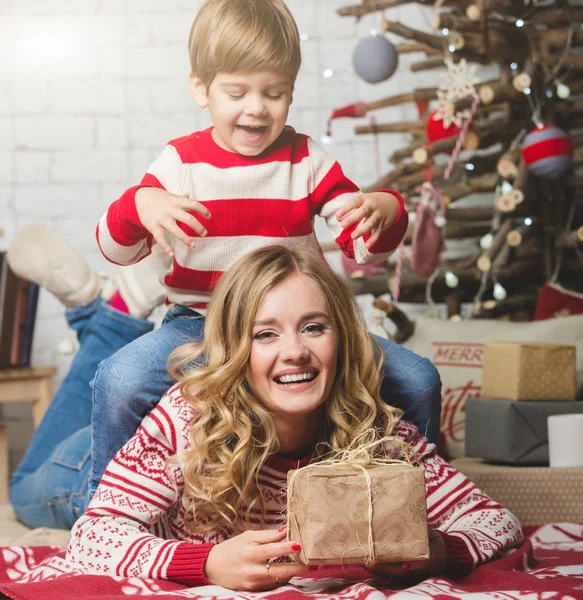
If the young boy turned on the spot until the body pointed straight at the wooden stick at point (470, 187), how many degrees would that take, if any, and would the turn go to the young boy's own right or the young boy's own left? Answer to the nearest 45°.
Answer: approximately 135° to the young boy's own left

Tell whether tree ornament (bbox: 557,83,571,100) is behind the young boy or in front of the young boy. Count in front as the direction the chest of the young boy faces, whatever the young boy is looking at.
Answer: behind

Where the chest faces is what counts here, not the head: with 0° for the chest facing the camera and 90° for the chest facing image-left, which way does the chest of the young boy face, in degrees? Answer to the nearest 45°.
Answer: approximately 0°

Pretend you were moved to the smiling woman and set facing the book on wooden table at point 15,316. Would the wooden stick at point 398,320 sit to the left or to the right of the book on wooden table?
right

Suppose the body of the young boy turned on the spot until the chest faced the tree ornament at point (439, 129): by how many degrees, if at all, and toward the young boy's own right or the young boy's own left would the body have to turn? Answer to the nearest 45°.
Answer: approximately 135° to the young boy's own left

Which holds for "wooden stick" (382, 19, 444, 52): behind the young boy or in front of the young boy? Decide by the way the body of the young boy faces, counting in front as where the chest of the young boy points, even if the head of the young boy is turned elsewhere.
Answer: behind

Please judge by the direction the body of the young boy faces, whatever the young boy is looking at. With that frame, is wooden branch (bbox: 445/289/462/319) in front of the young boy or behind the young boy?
behind

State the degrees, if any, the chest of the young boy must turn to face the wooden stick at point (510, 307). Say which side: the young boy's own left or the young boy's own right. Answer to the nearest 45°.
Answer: approximately 135° to the young boy's own left
